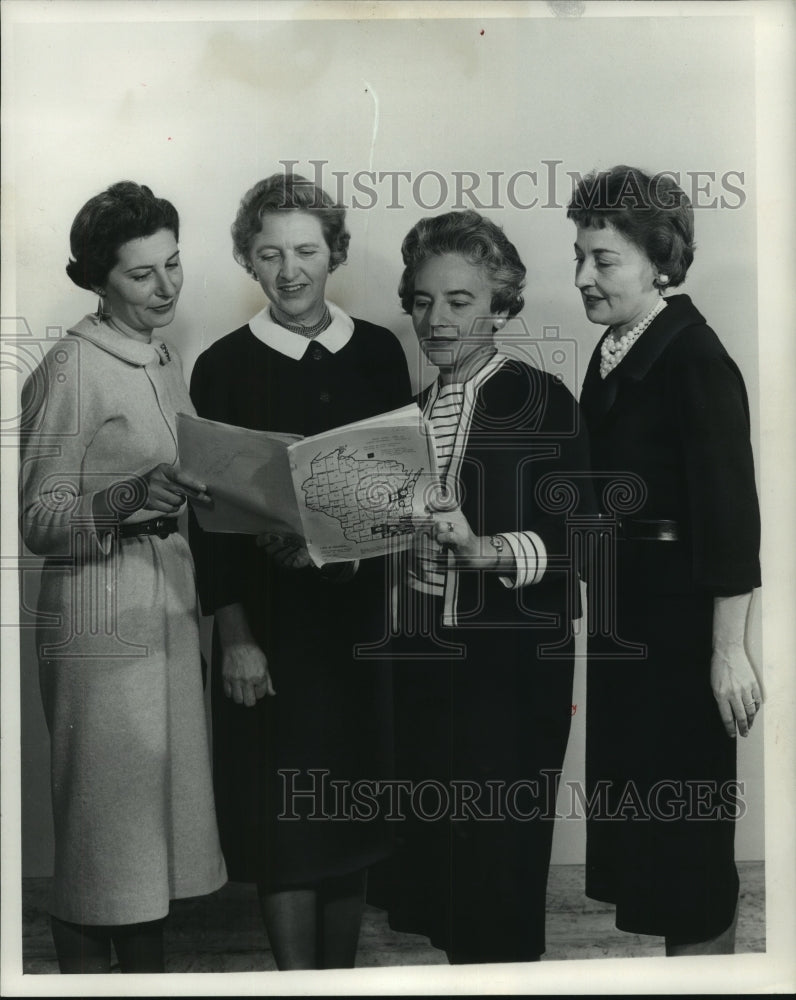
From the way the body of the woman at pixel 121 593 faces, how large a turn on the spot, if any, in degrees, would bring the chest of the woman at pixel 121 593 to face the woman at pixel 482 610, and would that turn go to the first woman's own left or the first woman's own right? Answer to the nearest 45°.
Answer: approximately 45° to the first woman's own left

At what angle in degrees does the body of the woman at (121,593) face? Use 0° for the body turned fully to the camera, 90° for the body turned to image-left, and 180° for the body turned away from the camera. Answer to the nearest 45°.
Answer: approximately 315°

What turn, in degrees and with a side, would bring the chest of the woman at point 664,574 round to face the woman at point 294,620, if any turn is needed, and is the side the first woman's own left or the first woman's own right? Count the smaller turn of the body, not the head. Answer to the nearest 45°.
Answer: approximately 45° to the first woman's own right

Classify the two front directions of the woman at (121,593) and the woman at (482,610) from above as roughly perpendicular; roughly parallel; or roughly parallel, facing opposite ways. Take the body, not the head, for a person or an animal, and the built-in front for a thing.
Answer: roughly perpendicular

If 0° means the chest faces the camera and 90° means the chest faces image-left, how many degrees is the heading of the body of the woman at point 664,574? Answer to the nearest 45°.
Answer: approximately 45°
